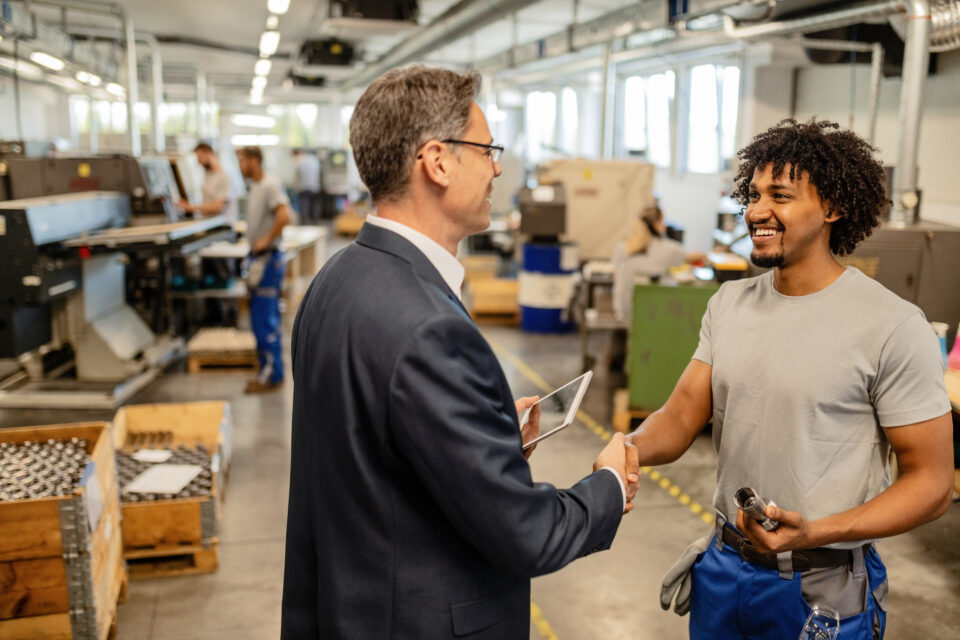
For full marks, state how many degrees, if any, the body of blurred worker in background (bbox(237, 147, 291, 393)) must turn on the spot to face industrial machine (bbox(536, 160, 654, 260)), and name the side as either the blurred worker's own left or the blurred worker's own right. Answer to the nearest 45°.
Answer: approximately 135° to the blurred worker's own right

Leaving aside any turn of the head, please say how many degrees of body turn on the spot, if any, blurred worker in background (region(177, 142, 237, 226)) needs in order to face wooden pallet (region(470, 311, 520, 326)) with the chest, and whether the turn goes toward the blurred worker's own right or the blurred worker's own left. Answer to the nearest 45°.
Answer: approximately 180°

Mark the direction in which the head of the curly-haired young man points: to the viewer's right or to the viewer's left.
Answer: to the viewer's left

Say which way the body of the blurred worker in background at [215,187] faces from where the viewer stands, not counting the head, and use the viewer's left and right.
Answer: facing to the left of the viewer

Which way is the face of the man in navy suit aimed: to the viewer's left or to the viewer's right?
to the viewer's right

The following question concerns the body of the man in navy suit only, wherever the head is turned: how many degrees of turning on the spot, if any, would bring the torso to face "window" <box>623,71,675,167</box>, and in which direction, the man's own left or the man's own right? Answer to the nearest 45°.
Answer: approximately 45° to the man's own left

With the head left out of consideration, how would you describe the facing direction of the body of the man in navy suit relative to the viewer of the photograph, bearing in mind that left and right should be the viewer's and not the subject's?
facing away from the viewer and to the right of the viewer

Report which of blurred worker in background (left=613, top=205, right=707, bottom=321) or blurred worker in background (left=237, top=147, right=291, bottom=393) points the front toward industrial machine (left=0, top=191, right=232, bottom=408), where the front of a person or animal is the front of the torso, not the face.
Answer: blurred worker in background (left=237, top=147, right=291, bottom=393)

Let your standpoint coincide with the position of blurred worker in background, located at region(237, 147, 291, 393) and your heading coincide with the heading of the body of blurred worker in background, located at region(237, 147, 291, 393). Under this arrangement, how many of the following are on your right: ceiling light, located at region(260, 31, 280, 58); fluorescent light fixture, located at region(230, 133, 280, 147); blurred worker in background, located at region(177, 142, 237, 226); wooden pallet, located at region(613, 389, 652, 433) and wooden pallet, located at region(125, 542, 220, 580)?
3

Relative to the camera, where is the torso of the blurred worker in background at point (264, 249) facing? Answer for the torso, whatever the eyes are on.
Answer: to the viewer's left

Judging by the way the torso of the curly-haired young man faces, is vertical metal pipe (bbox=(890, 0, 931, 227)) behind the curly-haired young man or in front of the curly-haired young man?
behind
